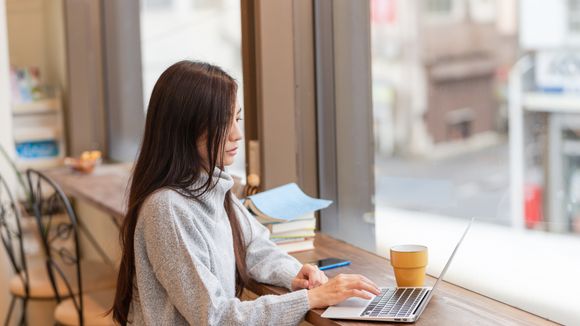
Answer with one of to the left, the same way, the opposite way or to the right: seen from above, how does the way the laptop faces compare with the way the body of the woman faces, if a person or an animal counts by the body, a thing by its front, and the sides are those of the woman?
the opposite way

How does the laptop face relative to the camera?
to the viewer's left

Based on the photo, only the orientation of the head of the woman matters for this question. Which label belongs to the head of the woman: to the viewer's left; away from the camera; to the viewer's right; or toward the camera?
to the viewer's right

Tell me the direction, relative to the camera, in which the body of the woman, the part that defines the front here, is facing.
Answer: to the viewer's right

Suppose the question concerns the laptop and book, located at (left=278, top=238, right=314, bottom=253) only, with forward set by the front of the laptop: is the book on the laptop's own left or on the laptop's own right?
on the laptop's own right

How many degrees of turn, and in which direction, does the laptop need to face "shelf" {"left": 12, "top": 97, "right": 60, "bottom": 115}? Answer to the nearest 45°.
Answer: approximately 45° to its right

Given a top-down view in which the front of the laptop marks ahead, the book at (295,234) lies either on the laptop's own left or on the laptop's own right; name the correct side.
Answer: on the laptop's own right
